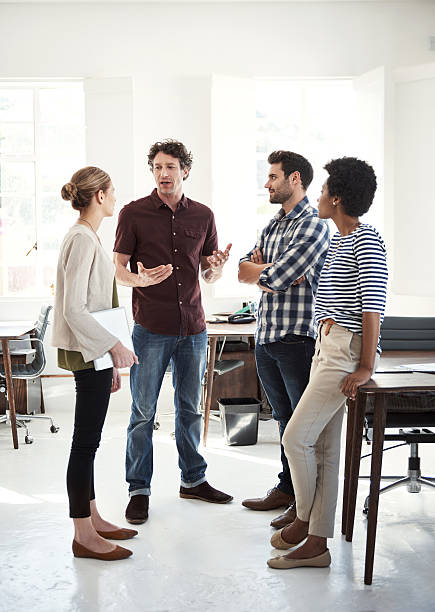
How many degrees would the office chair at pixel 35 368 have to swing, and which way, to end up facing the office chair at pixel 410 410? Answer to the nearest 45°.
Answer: approximately 135° to its left

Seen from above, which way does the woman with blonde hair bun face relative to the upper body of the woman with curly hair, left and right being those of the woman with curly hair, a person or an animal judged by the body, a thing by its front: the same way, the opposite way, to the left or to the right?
the opposite way

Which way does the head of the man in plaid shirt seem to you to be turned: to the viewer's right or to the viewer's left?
to the viewer's left

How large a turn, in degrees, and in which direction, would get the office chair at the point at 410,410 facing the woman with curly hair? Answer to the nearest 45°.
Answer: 0° — it already faces them

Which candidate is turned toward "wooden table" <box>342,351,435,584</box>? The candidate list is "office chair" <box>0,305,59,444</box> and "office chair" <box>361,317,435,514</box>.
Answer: "office chair" <box>361,317,435,514</box>

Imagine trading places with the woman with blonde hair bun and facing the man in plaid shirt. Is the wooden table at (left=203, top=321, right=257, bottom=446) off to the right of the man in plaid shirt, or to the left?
left

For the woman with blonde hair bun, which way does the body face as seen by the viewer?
to the viewer's right

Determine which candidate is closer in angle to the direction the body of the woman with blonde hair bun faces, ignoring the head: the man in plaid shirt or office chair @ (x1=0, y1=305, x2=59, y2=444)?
the man in plaid shirt

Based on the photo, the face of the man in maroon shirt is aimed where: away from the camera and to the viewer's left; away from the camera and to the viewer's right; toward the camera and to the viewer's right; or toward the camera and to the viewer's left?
toward the camera and to the viewer's left

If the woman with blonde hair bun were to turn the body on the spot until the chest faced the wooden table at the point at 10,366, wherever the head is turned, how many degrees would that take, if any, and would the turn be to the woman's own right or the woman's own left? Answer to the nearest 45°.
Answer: approximately 90° to the woman's own left

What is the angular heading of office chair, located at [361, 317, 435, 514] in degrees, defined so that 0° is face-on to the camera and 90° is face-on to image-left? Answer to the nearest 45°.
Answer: approximately 0°

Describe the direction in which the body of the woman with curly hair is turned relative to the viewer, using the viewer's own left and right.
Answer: facing to the left of the viewer

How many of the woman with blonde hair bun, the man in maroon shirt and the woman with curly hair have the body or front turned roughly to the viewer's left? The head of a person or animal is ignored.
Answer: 1
